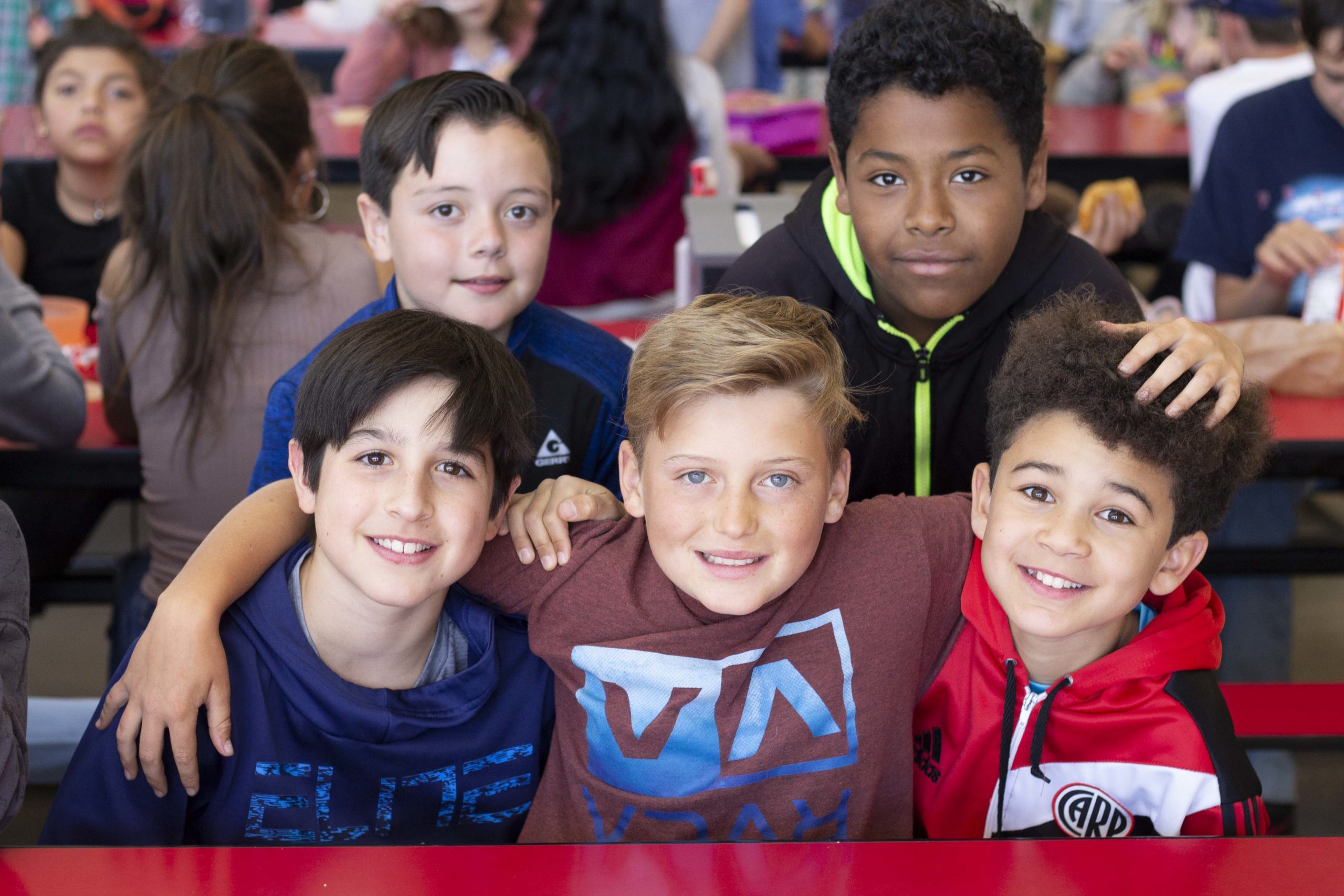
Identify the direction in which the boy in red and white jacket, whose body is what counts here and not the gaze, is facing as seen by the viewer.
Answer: toward the camera

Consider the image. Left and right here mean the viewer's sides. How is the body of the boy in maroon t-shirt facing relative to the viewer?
facing the viewer

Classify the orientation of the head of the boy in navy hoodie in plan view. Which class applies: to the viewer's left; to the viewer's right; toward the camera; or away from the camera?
toward the camera

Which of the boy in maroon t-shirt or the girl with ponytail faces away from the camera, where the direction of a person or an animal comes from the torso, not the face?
the girl with ponytail

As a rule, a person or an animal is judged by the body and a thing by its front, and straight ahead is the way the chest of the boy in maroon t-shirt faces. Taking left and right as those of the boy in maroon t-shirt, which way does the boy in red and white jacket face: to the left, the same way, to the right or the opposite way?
the same way

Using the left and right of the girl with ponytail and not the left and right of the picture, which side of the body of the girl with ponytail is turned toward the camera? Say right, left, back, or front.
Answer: back

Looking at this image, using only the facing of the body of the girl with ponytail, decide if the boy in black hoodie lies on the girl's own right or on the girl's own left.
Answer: on the girl's own right

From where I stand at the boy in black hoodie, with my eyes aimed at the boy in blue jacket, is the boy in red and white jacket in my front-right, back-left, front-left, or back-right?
back-left

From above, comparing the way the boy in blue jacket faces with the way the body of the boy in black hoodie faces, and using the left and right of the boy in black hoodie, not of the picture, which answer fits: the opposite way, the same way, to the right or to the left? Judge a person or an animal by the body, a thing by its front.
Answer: the same way

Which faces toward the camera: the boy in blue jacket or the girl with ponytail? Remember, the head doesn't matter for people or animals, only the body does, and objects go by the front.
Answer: the boy in blue jacket

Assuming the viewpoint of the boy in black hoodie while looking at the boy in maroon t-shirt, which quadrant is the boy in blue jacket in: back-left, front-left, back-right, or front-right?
front-right

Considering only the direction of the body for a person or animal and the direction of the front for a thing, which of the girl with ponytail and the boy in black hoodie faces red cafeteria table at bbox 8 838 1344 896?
the boy in black hoodie

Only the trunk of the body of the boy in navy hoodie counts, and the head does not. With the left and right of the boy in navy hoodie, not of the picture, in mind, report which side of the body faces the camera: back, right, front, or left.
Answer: front

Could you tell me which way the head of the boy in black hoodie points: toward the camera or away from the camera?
toward the camera
